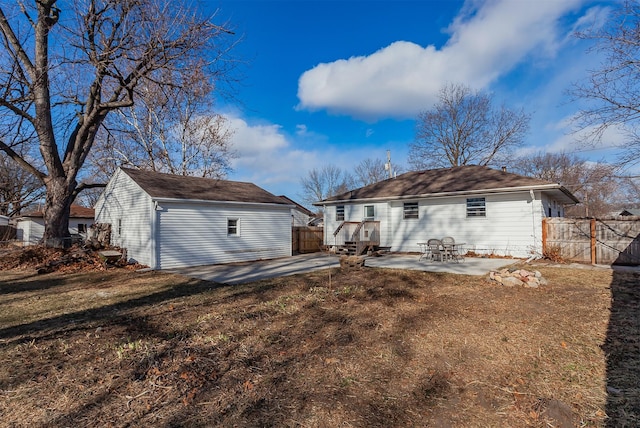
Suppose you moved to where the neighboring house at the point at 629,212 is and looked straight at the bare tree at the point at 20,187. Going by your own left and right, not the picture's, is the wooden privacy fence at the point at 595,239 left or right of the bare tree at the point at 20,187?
left

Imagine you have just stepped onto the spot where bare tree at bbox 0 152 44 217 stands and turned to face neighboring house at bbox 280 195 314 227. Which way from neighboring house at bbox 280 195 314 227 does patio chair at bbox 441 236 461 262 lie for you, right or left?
right

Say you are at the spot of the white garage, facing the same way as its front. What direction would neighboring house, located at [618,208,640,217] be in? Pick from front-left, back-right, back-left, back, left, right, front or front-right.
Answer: front-right

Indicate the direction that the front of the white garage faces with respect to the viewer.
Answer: facing away from the viewer and to the right of the viewer

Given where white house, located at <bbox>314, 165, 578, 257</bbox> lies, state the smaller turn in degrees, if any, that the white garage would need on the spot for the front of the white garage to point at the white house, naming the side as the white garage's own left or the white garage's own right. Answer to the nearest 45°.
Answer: approximately 45° to the white garage's own right

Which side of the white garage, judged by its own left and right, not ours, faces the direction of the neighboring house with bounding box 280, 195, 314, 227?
front

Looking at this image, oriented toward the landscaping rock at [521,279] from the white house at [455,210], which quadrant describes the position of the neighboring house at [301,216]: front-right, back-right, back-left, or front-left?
back-right

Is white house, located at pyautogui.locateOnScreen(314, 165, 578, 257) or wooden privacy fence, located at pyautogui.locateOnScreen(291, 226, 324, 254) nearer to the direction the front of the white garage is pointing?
the wooden privacy fence

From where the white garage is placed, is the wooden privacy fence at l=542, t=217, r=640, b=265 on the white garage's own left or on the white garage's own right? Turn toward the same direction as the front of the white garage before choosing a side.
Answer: on the white garage's own right
